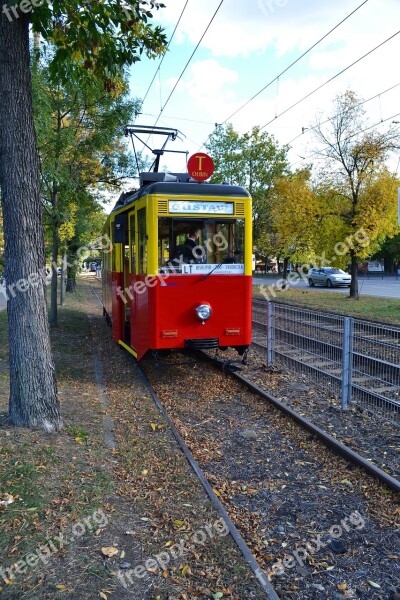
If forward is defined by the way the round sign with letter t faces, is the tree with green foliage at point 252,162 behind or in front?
behind

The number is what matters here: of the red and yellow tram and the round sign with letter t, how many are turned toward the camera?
2

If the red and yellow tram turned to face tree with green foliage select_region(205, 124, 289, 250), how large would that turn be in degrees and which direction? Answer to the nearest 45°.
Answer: approximately 180°

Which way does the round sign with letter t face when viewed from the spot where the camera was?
facing the viewer

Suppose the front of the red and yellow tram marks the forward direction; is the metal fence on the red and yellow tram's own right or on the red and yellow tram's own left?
on the red and yellow tram's own left

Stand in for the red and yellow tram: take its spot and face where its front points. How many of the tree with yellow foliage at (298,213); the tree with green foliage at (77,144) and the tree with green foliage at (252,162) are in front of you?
0

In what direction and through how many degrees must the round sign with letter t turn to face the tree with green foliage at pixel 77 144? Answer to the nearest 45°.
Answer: approximately 135° to its right

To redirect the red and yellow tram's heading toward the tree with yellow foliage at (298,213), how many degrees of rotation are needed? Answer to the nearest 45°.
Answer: approximately 180°

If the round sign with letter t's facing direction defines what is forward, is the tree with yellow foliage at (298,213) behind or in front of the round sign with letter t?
behind

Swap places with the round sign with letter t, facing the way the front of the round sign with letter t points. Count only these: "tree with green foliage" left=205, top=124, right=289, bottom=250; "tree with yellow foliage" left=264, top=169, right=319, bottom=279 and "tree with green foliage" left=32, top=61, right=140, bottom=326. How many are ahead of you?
0

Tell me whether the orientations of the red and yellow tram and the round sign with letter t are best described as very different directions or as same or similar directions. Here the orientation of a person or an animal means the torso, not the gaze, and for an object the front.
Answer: same or similar directions

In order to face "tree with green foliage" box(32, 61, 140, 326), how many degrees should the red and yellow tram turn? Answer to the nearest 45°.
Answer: approximately 135° to its right

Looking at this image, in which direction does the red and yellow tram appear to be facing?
toward the camera
